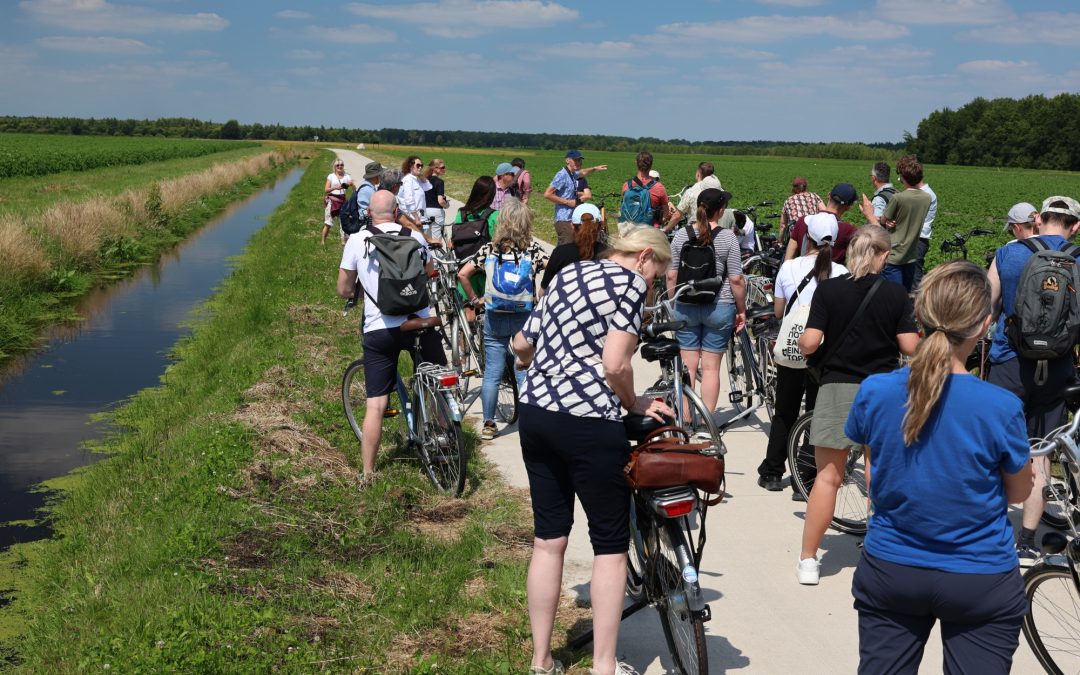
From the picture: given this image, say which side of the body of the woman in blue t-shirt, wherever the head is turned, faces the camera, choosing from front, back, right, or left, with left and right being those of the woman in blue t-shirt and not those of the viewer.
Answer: back

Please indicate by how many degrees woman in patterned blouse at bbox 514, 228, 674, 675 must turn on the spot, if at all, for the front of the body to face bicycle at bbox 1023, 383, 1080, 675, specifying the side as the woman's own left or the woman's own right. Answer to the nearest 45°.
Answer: approximately 45° to the woman's own right

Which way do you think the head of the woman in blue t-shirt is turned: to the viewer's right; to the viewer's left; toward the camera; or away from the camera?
away from the camera

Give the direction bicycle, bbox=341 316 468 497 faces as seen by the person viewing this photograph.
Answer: facing away from the viewer and to the left of the viewer

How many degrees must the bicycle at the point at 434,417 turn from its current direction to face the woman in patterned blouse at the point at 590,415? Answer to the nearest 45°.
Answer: approximately 135° to its left

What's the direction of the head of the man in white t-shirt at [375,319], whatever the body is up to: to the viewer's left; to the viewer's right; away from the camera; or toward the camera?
away from the camera

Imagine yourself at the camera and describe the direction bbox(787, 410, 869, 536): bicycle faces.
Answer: facing away from the viewer and to the left of the viewer

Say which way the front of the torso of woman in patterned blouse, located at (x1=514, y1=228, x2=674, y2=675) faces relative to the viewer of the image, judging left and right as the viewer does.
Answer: facing away from the viewer and to the right of the viewer

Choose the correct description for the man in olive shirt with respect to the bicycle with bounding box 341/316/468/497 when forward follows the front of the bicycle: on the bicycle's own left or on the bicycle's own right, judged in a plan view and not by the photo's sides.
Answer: on the bicycle's own right
